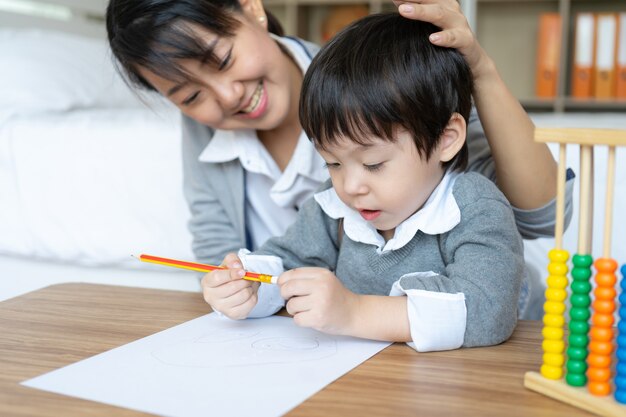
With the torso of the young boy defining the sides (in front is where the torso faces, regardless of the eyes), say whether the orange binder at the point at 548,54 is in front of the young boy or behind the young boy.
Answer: behind

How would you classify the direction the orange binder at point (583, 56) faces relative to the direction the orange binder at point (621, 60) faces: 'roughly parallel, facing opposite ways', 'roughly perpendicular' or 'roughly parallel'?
roughly parallel

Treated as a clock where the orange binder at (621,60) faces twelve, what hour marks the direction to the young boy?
The young boy is roughly at 12 o'clock from the orange binder.

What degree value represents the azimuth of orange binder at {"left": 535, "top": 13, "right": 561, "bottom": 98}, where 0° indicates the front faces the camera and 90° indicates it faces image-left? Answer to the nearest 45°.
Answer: approximately 0°

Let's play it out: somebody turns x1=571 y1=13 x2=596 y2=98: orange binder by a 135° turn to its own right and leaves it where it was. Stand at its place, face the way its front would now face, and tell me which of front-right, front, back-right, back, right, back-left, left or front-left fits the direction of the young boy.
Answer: back-left

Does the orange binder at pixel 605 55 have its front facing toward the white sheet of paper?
yes

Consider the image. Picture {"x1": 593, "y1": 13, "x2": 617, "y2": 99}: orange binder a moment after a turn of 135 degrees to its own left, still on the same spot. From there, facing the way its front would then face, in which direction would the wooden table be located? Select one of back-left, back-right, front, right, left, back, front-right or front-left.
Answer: back-right

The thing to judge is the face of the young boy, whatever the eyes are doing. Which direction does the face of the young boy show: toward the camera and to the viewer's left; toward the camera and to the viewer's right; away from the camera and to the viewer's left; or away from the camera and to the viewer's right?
toward the camera and to the viewer's left

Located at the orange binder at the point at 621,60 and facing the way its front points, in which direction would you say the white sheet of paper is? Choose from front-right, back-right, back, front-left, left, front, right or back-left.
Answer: front

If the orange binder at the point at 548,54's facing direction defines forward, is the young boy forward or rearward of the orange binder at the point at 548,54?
forward

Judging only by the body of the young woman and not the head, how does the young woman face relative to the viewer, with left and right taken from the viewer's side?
facing the viewer

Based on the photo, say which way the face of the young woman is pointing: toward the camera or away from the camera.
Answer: toward the camera
